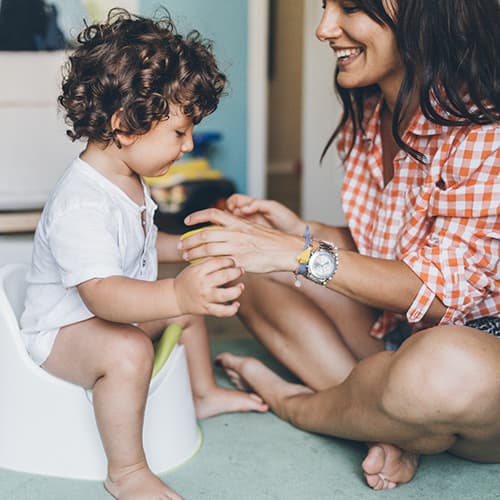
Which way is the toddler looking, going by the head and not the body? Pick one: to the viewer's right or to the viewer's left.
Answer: to the viewer's right

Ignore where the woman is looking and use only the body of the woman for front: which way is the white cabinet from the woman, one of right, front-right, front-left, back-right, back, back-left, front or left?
right

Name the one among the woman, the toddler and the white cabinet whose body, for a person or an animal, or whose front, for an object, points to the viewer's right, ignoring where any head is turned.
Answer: the toddler

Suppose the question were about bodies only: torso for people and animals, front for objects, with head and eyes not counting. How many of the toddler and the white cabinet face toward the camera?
1

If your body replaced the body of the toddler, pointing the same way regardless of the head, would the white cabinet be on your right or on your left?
on your left

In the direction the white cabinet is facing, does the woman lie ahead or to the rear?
ahead

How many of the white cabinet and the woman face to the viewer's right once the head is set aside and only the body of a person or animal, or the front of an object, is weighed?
0

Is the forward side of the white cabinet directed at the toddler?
yes

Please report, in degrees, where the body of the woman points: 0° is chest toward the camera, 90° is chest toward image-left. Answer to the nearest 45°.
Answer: approximately 45°

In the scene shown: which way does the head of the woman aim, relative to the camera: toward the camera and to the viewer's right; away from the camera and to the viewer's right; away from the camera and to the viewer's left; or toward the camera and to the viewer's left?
toward the camera and to the viewer's left

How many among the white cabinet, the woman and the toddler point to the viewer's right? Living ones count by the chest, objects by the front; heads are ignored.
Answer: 1

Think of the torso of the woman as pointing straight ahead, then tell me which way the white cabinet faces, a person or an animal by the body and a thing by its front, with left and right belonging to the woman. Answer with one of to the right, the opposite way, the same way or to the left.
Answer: to the left

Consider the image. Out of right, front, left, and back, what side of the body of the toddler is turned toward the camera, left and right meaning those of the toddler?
right
